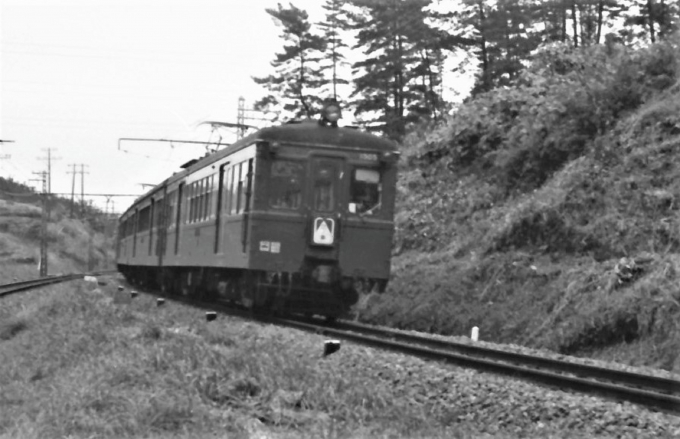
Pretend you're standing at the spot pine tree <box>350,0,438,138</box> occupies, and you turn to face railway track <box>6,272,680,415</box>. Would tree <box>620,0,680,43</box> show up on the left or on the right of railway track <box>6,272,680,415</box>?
left

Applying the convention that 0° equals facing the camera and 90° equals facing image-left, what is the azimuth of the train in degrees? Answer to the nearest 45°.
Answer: approximately 315°

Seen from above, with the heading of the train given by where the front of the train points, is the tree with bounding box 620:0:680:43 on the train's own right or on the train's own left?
on the train's own left

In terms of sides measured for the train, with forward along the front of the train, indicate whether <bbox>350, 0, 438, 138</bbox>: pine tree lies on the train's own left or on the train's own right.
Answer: on the train's own left
